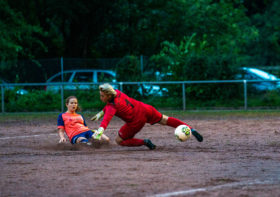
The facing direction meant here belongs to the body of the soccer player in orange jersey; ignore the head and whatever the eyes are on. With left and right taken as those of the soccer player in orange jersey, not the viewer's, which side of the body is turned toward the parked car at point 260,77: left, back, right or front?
left

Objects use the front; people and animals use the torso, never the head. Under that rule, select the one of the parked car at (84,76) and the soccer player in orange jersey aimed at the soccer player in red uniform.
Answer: the soccer player in orange jersey

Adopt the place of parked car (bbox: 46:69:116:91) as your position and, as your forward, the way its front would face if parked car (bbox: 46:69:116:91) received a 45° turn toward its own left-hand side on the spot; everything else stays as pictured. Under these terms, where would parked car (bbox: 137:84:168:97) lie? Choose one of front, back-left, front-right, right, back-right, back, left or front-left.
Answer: left

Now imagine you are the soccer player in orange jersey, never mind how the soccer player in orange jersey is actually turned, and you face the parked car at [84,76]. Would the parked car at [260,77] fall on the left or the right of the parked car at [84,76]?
right

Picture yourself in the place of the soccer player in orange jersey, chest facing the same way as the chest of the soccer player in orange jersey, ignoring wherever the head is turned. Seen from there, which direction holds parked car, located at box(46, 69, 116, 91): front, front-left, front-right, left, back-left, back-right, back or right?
back-left

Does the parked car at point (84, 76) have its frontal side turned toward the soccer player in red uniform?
no

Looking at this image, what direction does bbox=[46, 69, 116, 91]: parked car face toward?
to the viewer's left

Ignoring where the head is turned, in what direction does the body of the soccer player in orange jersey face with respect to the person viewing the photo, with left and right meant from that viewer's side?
facing the viewer and to the right of the viewer
